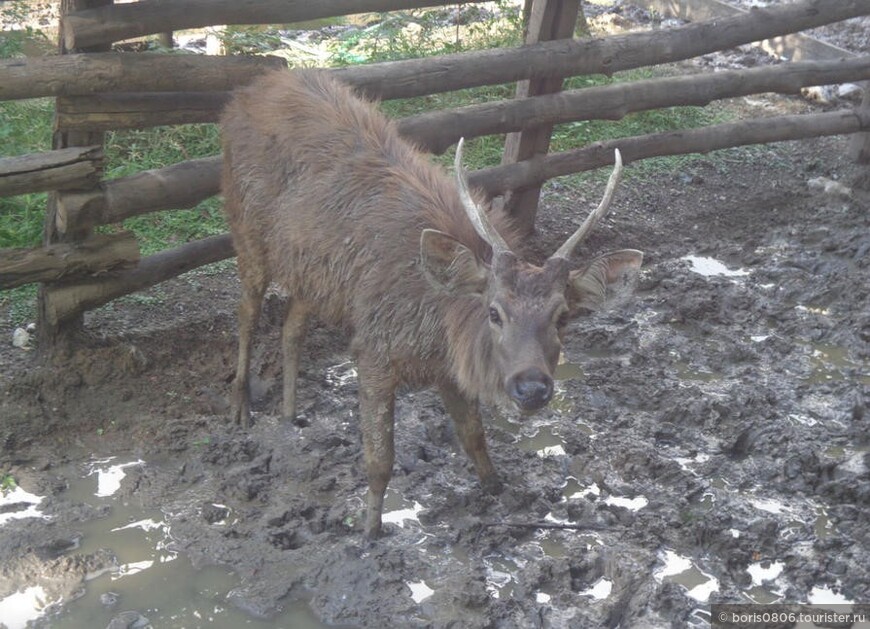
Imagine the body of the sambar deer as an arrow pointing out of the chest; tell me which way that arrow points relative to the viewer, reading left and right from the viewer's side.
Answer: facing the viewer and to the right of the viewer

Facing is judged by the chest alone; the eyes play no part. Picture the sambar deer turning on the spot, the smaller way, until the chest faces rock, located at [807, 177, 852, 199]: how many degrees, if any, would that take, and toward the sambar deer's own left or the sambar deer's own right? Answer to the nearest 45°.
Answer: approximately 90° to the sambar deer's own left

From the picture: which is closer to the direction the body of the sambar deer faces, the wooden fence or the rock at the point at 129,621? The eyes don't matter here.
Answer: the rock

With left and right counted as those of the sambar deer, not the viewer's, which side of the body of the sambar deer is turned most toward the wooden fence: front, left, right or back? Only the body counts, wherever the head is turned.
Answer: back
